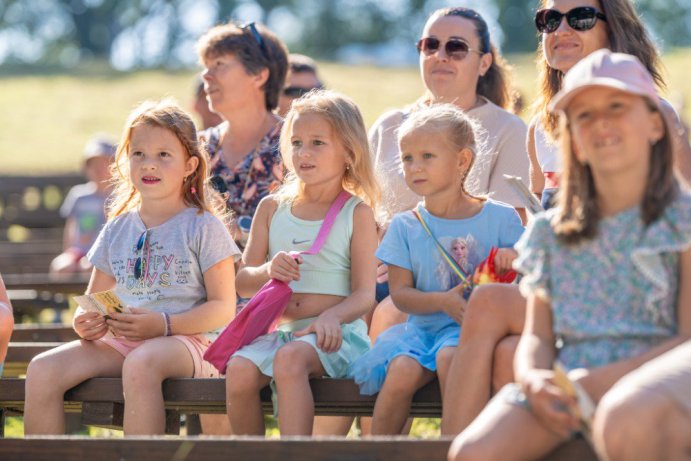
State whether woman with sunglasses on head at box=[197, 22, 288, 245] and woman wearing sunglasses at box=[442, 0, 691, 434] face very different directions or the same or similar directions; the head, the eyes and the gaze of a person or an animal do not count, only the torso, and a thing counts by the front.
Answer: same or similar directions

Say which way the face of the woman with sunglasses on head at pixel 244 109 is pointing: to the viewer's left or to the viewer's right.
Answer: to the viewer's left

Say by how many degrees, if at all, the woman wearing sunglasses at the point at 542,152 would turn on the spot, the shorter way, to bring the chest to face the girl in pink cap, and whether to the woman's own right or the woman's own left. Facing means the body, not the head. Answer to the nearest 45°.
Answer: approximately 45° to the woman's own left

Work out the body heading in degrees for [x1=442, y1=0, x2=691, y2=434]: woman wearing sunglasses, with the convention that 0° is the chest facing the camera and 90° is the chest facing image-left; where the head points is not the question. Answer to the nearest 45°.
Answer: approximately 45°

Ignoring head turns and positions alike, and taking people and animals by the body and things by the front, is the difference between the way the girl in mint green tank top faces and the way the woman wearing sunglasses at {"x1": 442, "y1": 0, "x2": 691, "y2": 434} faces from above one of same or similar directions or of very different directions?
same or similar directions

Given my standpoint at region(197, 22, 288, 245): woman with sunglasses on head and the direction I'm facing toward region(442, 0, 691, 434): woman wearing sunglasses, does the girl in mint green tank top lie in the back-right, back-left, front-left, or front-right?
front-right

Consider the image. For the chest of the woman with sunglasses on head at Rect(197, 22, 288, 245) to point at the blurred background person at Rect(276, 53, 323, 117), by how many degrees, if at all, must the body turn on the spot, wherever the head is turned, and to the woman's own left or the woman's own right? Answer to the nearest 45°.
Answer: approximately 135° to the woman's own right

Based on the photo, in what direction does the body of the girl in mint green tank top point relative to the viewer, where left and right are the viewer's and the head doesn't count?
facing the viewer and to the left of the viewer

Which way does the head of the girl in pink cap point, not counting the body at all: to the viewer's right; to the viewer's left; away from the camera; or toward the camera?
toward the camera

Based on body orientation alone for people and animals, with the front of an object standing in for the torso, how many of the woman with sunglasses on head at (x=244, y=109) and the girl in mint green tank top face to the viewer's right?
0

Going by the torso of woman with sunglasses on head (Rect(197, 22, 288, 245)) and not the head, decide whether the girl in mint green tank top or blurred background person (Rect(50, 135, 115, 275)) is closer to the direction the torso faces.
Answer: the girl in mint green tank top

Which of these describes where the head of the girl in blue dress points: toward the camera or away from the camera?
toward the camera

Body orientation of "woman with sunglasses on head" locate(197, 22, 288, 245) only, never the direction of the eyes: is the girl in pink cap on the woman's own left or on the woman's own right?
on the woman's own left

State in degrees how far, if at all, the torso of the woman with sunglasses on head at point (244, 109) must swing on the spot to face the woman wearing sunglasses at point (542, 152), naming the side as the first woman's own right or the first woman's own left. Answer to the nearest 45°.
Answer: approximately 90° to the first woman's own left

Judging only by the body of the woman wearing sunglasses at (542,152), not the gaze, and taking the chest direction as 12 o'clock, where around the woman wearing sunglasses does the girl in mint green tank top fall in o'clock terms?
The girl in mint green tank top is roughly at 1 o'clock from the woman wearing sunglasses.

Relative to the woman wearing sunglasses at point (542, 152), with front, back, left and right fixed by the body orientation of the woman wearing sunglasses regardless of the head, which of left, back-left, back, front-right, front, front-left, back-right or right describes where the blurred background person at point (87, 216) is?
right

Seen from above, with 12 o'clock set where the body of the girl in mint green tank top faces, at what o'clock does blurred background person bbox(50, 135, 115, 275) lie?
The blurred background person is roughly at 4 o'clock from the girl in mint green tank top.
